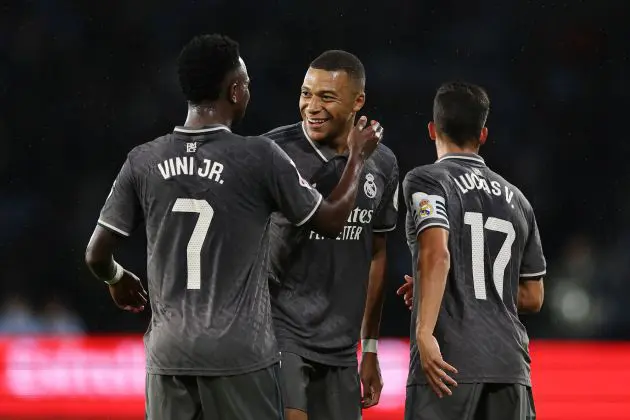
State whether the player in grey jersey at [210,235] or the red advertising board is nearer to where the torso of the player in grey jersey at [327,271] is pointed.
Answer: the player in grey jersey

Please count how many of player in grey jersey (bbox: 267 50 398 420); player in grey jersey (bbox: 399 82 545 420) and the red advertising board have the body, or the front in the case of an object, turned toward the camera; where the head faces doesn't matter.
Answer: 2

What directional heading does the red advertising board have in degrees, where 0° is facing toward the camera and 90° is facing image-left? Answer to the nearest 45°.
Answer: approximately 0°

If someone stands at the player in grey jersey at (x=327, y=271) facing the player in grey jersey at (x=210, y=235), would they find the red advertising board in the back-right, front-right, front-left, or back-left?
back-right

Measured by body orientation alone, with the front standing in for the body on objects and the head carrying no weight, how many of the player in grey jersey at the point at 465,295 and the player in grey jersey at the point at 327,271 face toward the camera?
1

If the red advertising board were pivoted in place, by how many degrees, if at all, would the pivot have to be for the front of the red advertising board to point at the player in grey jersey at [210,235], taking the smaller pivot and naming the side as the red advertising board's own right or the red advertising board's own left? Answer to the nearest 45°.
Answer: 0° — it already faces them

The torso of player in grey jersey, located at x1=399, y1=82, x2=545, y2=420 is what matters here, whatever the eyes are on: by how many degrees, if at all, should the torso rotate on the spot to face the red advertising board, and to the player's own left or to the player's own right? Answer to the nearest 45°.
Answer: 0° — they already face it

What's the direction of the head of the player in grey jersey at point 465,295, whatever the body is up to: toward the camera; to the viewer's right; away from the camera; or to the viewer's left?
away from the camera

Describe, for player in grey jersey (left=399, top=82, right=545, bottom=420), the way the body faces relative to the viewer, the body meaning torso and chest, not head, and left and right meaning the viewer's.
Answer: facing away from the viewer and to the left of the viewer

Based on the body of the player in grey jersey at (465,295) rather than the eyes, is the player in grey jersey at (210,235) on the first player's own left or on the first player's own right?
on the first player's own left

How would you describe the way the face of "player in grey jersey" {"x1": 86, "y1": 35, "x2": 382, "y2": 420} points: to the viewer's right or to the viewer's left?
to the viewer's right

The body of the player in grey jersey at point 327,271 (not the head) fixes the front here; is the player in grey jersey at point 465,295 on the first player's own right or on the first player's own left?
on the first player's own left

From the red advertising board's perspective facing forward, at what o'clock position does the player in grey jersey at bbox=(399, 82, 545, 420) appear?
The player in grey jersey is roughly at 11 o'clock from the red advertising board.
